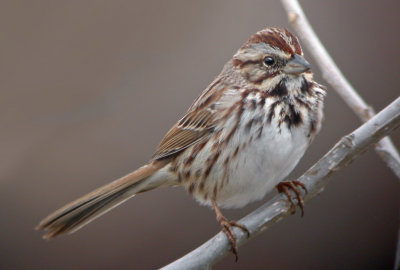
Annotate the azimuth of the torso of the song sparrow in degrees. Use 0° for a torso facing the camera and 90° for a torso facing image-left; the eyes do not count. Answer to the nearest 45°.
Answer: approximately 315°

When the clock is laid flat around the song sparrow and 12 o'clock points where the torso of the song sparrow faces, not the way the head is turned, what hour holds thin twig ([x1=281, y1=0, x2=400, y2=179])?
The thin twig is roughly at 11 o'clock from the song sparrow.
